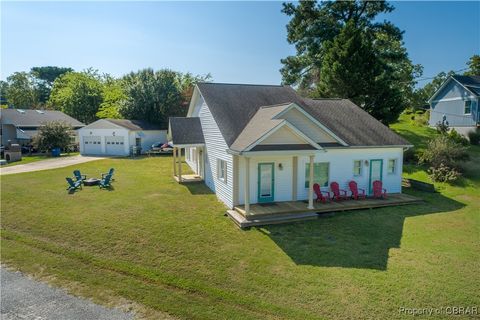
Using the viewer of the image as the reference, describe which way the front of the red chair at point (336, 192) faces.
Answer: facing the viewer and to the right of the viewer

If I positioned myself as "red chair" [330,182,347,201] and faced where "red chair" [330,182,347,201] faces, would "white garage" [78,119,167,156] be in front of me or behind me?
behind

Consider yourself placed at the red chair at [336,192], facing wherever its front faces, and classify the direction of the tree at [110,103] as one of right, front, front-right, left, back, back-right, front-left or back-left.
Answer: back

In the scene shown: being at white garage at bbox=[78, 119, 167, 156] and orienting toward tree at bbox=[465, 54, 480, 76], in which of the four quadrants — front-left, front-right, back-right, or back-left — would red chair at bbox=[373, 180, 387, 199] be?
front-right

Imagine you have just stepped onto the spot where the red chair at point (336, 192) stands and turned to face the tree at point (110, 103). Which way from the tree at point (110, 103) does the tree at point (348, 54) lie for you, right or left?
right

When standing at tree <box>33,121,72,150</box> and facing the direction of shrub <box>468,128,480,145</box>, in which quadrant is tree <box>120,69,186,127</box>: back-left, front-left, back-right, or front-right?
front-left

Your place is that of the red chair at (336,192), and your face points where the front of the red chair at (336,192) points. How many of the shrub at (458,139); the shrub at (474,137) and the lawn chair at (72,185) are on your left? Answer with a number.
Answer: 2

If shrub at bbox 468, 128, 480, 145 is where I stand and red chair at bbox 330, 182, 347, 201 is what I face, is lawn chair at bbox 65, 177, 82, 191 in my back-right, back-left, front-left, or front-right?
front-right

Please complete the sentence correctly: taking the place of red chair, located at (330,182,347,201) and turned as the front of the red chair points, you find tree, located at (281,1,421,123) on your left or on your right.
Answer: on your left

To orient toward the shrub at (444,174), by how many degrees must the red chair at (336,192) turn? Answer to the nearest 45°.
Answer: approximately 90° to its left

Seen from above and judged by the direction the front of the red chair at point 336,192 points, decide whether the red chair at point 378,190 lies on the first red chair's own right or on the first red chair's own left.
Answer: on the first red chair's own left

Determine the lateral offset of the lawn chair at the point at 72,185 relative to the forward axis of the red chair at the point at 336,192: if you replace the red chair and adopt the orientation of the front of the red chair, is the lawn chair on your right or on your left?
on your right

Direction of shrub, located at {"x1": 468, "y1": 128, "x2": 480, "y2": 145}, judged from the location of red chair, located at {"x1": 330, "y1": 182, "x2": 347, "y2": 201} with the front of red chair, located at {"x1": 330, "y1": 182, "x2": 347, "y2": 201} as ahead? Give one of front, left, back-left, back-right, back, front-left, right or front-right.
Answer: left

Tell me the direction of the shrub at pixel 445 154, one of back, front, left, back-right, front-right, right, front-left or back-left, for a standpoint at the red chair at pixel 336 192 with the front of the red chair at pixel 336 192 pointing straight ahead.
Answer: left
